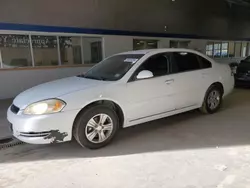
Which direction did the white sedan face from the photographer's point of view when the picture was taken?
facing the viewer and to the left of the viewer
